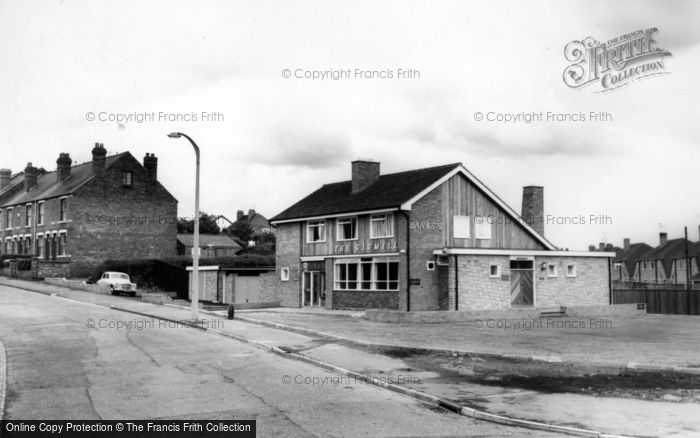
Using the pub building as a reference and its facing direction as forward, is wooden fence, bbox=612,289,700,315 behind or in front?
behind

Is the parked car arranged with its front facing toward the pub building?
yes

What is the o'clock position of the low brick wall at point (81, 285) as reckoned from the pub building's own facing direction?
The low brick wall is roughly at 2 o'clock from the pub building.

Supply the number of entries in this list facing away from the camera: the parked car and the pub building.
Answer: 0

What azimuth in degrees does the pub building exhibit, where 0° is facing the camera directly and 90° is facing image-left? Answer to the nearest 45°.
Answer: approximately 45°

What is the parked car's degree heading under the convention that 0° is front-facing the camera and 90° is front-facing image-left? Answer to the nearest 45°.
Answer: approximately 315°

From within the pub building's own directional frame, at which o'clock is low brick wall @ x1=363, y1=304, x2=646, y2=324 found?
The low brick wall is roughly at 10 o'clock from the pub building.

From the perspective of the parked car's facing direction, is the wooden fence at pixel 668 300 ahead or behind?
ahead

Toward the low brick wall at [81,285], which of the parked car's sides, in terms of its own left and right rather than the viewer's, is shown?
back
